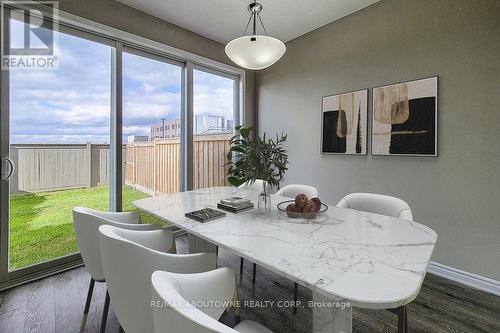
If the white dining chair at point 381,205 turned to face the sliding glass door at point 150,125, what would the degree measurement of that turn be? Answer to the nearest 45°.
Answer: approximately 45° to its right

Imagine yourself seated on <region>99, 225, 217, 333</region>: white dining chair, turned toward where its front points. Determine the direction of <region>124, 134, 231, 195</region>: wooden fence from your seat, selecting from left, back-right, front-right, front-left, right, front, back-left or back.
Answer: front-left

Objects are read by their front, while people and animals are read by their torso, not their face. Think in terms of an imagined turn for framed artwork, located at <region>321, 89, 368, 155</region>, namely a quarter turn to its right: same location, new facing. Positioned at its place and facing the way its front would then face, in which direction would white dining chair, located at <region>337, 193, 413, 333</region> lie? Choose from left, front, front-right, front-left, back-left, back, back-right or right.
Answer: back-left

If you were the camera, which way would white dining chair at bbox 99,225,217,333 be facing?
facing away from the viewer and to the right of the viewer

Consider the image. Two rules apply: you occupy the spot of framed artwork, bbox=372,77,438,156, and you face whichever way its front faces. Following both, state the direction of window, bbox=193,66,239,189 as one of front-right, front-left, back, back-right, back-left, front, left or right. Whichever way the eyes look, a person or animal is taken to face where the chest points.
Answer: front-right

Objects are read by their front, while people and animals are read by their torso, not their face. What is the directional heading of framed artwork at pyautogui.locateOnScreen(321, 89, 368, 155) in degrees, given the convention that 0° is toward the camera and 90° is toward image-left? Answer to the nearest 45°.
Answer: approximately 45°

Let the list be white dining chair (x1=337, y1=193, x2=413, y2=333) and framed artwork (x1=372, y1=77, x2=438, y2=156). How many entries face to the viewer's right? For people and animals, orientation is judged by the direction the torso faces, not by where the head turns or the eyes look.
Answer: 0

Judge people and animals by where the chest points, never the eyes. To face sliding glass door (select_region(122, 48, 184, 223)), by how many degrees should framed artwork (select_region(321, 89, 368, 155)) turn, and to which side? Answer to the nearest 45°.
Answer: approximately 45° to its right

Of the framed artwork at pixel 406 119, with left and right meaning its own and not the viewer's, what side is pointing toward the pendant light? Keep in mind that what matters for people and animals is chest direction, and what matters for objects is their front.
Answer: front

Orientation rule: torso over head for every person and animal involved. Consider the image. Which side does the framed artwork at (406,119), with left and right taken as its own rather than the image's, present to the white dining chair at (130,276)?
front

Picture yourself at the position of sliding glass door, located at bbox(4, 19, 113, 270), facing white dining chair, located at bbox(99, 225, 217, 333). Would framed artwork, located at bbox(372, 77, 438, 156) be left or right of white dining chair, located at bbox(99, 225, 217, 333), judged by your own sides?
left

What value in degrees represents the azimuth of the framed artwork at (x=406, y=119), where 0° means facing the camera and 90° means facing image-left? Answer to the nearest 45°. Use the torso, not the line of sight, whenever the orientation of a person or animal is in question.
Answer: approximately 45°
